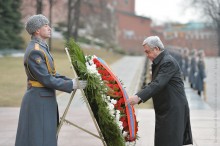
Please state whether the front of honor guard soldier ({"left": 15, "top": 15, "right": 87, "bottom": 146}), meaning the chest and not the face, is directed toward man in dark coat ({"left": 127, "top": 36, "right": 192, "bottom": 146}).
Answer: yes

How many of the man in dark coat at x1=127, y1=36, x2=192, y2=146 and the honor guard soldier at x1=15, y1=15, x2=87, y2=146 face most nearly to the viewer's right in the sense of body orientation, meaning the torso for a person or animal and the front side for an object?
1

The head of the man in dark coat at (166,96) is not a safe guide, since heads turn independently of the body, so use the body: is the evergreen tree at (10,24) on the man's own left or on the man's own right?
on the man's own right

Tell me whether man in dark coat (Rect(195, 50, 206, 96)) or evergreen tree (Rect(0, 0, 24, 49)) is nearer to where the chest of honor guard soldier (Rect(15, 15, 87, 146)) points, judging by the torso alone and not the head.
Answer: the man in dark coat

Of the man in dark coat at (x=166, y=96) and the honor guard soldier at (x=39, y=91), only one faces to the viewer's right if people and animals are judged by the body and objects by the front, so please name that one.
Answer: the honor guard soldier

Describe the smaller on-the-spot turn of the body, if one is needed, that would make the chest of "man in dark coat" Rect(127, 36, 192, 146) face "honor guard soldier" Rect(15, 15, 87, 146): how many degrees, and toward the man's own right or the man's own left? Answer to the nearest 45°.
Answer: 0° — they already face them

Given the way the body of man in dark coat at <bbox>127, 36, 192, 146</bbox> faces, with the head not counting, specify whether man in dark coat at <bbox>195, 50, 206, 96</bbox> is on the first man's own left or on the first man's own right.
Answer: on the first man's own right

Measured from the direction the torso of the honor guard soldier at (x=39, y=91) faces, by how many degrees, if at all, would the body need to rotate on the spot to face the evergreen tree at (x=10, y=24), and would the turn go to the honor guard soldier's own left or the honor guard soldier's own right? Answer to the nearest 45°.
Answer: approximately 90° to the honor guard soldier's own left

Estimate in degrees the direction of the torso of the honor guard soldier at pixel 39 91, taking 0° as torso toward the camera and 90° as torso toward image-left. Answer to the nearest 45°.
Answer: approximately 270°

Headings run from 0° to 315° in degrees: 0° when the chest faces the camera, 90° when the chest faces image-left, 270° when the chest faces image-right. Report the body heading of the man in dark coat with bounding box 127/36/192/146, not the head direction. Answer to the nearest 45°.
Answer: approximately 90°

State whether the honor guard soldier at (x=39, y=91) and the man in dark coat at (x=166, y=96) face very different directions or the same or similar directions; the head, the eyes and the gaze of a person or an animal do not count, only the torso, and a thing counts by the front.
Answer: very different directions

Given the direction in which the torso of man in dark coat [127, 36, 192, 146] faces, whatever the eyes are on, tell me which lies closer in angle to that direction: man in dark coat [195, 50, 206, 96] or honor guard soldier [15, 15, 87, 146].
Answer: the honor guard soldier

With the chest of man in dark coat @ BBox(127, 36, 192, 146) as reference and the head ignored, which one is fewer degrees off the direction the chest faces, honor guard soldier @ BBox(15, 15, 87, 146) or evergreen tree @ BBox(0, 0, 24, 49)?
the honor guard soldier
